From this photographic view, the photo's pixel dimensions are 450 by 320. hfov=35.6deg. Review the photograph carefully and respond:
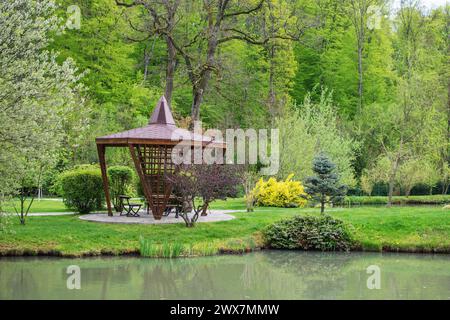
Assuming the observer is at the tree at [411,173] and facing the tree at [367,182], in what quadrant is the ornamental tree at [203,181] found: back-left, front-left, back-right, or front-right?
front-left

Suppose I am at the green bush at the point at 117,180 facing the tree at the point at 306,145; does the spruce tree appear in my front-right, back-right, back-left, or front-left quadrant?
front-right

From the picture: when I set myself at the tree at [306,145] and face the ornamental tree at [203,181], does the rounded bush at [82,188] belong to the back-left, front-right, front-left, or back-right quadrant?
front-right
